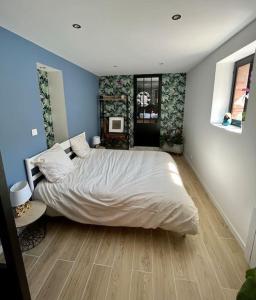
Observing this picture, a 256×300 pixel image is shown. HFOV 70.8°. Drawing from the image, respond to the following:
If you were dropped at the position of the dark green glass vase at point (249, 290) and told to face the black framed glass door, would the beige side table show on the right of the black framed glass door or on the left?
left

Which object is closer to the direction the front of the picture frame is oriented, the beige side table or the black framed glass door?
the beige side table

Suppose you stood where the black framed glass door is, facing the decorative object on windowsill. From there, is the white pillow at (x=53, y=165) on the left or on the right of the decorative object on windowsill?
right

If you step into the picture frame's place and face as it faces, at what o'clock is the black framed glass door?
The black framed glass door is roughly at 9 o'clock from the picture frame.

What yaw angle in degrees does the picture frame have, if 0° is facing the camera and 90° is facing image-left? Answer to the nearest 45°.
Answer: approximately 0°

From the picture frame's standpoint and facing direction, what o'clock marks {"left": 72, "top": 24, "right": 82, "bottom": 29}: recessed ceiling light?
The recessed ceiling light is roughly at 12 o'clock from the picture frame.

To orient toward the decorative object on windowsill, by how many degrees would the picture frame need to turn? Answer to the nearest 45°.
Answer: approximately 45° to its left

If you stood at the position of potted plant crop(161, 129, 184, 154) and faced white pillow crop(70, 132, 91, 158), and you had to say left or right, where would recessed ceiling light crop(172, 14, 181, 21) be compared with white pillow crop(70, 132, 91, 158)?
left

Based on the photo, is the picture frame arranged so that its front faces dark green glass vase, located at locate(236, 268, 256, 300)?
yes
